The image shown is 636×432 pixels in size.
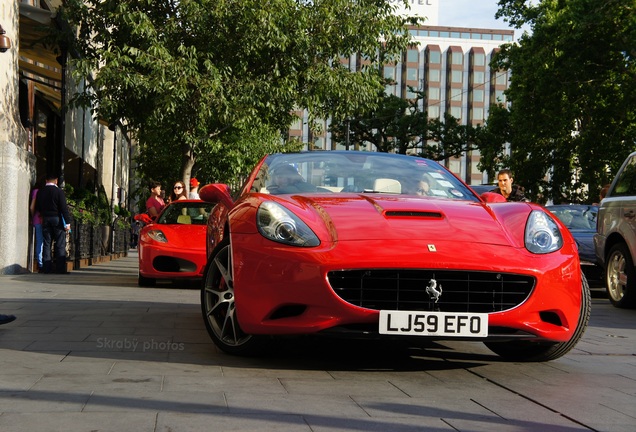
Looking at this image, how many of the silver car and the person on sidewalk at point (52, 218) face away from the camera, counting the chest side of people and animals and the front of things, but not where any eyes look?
1

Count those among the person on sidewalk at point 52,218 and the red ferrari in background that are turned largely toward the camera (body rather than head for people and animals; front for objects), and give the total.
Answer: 1

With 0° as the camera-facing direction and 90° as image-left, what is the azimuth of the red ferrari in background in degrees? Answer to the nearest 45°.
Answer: approximately 0°

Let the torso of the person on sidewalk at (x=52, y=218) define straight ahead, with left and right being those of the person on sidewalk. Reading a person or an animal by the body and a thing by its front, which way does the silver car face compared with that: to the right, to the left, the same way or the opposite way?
the opposite way

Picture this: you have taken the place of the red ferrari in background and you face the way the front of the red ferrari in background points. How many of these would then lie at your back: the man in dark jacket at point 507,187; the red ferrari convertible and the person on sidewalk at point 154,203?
1

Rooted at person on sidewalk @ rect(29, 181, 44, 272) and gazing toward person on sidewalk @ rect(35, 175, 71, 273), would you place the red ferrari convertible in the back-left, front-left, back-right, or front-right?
front-right
